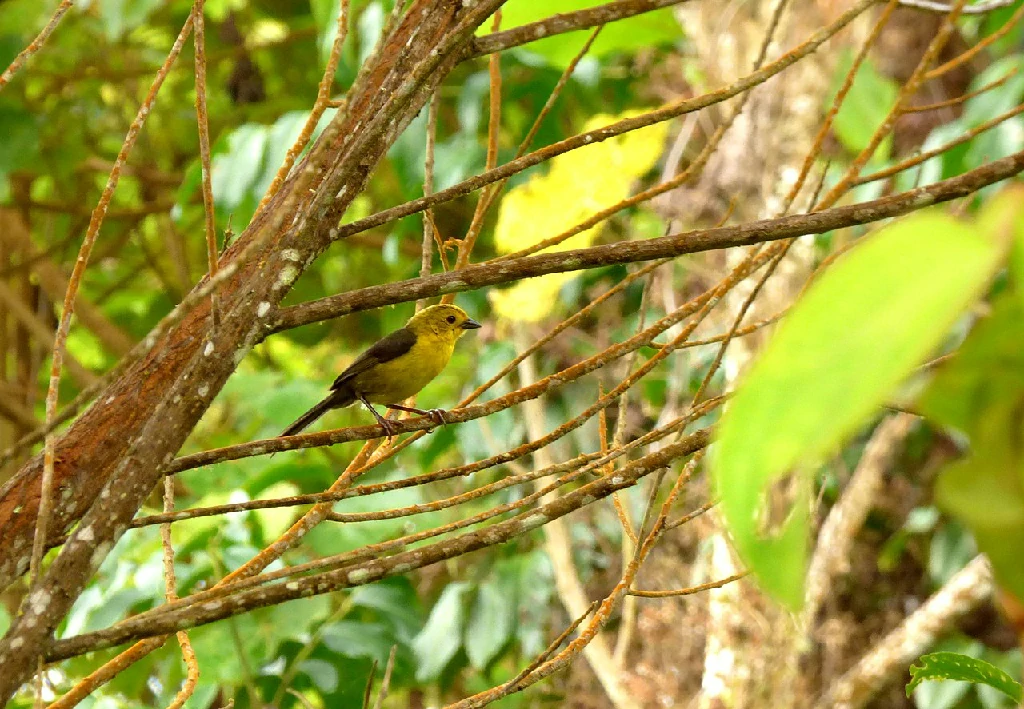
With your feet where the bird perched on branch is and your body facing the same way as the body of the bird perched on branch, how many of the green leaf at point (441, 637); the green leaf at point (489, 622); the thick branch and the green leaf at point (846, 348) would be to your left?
2

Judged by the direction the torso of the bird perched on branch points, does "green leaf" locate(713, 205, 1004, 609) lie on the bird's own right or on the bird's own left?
on the bird's own right

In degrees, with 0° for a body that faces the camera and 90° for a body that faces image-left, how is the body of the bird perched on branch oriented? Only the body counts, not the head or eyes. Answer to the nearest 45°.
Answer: approximately 270°

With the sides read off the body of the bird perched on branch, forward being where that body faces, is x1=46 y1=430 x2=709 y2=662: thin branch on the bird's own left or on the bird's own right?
on the bird's own right

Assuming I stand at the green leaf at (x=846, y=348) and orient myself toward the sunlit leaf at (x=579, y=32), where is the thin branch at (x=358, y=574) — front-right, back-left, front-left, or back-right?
front-left

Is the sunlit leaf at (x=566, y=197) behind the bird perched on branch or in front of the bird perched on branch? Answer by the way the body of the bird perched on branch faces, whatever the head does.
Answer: in front

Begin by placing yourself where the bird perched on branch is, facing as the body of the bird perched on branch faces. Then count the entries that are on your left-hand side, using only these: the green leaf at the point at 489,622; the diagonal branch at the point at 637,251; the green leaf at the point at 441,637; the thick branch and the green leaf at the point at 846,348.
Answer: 2
